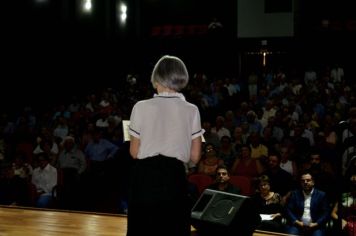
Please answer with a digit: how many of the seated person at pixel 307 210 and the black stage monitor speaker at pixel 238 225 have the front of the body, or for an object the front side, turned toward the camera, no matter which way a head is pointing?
2

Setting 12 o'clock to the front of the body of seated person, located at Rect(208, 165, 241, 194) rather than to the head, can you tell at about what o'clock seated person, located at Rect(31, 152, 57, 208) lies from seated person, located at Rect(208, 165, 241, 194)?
seated person, located at Rect(31, 152, 57, 208) is roughly at 4 o'clock from seated person, located at Rect(208, 165, 241, 194).

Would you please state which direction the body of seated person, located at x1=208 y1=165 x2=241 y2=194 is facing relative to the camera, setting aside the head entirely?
toward the camera

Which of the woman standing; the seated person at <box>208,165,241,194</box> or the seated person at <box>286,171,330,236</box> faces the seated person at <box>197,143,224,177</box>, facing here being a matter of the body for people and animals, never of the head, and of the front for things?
the woman standing

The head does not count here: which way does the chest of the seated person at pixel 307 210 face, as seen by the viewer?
toward the camera

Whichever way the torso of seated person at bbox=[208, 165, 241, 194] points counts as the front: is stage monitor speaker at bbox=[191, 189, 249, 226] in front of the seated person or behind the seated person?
in front

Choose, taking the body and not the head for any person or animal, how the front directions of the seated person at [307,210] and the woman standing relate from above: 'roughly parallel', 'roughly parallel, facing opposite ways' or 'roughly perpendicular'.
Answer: roughly parallel, facing opposite ways

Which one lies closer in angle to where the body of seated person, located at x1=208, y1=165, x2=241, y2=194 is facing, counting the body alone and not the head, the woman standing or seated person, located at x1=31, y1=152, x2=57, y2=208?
the woman standing

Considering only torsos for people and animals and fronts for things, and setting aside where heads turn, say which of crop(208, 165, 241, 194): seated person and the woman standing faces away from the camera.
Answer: the woman standing

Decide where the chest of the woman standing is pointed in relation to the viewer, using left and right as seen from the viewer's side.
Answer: facing away from the viewer

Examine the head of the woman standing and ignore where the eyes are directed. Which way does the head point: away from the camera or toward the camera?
away from the camera

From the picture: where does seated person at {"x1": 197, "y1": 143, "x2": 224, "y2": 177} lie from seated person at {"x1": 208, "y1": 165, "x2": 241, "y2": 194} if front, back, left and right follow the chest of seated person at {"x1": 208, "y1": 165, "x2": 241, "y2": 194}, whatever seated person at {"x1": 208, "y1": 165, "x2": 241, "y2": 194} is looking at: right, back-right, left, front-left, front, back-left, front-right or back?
back
